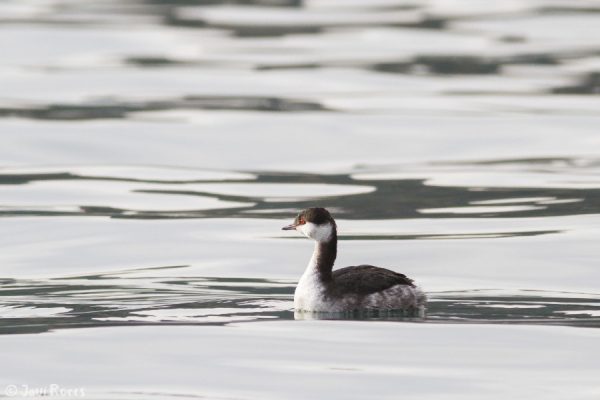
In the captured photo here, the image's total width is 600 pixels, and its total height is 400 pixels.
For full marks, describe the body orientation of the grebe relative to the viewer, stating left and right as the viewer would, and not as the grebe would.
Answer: facing to the left of the viewer
